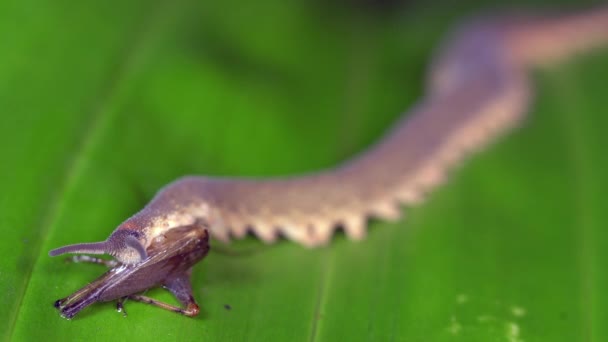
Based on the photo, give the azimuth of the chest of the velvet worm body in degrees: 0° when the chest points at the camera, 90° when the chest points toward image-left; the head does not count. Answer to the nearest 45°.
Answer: approximately 45°
